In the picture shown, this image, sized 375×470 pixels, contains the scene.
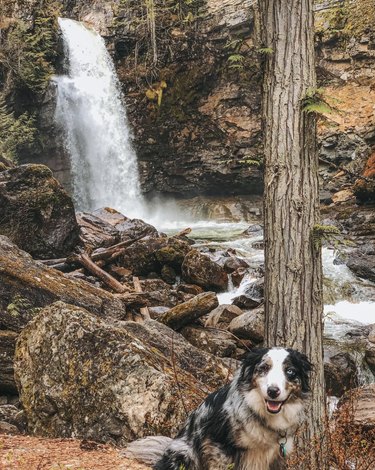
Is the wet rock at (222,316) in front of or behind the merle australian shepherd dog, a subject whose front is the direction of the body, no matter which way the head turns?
behind

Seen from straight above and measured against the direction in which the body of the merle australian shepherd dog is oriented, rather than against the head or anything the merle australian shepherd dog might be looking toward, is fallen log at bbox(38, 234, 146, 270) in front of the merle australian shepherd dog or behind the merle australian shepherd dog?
behind

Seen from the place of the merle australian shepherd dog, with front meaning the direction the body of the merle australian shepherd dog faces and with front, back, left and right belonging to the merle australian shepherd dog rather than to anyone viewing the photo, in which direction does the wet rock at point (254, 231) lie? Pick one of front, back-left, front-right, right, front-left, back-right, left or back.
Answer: back-left

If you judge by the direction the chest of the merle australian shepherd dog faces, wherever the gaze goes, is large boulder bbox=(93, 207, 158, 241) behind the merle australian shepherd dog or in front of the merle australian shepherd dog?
behind

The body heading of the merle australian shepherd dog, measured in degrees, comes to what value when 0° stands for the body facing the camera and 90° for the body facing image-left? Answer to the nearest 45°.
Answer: approximately 315°

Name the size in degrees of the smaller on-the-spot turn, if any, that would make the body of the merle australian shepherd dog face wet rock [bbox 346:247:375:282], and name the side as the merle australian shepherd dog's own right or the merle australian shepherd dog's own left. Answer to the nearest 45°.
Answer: approximately 135° to the merle australian shepherd dog's own left

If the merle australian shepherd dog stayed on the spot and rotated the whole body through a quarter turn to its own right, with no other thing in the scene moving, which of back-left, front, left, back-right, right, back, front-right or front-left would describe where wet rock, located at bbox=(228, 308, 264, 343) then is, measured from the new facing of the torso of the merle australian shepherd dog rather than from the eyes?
back-right

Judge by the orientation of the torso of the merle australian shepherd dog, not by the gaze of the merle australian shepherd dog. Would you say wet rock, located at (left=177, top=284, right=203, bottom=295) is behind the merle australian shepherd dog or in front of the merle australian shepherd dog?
behind

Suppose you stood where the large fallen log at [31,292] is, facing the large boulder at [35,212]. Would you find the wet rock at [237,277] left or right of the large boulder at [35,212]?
right

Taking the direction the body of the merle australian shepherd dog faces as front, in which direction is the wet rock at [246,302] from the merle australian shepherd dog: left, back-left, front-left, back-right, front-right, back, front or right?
back-left

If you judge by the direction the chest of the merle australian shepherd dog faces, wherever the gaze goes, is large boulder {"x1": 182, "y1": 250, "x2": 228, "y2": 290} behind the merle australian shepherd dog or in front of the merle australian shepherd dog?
behind

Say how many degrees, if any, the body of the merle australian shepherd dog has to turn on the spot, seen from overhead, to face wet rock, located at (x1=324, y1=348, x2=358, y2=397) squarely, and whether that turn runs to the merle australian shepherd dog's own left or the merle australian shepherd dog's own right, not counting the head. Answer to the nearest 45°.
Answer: approximately 135° to the merle australian shepherd dog's own left

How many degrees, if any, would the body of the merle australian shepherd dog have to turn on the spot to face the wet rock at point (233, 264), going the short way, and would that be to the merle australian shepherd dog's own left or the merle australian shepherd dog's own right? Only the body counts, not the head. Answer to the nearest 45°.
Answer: approximately 135° to the merle australian shepherd dog's own left
